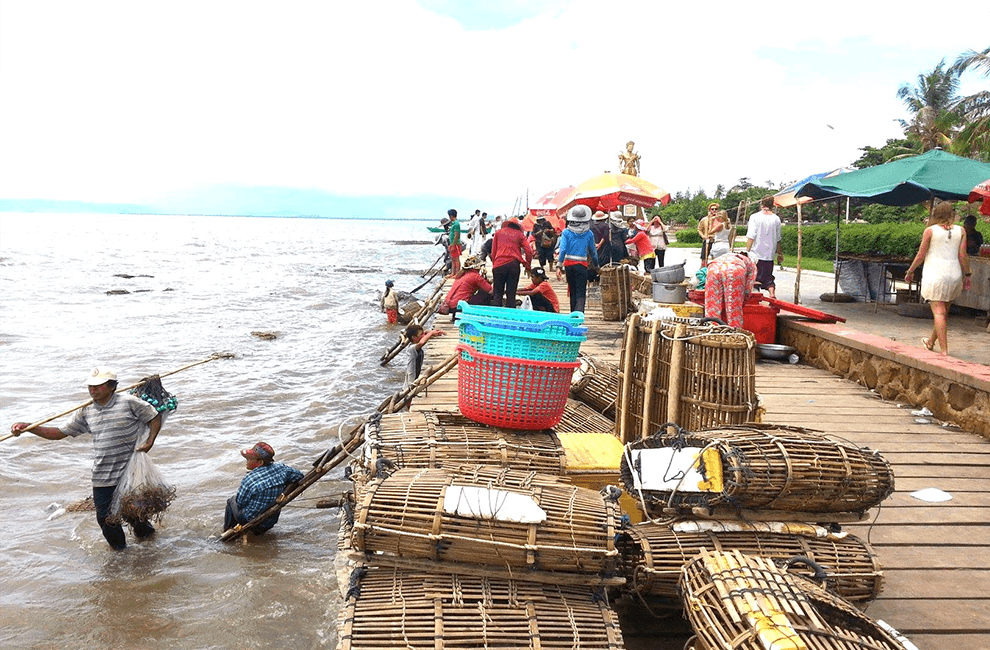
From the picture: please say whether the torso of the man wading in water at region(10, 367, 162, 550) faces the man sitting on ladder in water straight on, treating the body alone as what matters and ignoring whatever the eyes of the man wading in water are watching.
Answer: no

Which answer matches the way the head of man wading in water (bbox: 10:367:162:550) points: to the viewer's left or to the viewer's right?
to the viewer's left

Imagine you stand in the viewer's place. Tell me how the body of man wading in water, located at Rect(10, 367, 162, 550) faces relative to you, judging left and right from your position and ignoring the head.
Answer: facing the viewer and to the left of the viewer

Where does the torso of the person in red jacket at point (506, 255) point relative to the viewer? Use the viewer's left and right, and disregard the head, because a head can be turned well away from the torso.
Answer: facing away from the viewer

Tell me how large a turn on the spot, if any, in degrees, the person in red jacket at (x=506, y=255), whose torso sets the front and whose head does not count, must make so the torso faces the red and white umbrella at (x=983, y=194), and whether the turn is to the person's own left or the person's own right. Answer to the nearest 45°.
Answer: approximately 90° to the person's own right

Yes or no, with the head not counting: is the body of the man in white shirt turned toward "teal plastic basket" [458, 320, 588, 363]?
no

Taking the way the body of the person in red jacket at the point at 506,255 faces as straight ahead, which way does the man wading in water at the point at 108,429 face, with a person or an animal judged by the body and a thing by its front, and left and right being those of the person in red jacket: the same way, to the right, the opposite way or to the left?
the opposite way

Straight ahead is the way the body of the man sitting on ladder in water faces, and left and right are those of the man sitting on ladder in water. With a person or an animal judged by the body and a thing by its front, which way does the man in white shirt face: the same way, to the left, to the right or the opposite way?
to the right

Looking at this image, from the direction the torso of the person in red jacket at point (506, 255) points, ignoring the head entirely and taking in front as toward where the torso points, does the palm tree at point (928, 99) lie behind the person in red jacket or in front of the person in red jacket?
in front
